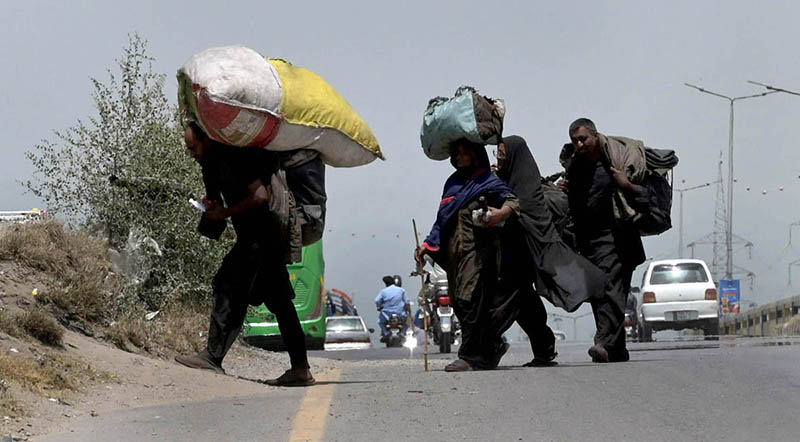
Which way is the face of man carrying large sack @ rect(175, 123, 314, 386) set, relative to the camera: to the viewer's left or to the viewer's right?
to the viewer's left

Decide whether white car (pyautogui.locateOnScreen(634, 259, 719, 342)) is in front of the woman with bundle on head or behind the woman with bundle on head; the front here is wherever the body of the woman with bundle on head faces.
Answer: behind

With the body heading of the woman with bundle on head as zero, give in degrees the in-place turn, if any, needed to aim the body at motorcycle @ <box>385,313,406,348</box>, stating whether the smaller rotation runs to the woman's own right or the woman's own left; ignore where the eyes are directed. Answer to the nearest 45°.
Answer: approximately 135° to the woman's own right

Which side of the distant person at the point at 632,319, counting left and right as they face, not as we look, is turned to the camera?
back

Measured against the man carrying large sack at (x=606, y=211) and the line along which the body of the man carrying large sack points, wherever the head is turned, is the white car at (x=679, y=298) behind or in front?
behind
